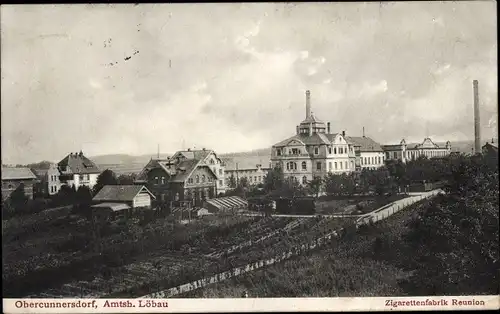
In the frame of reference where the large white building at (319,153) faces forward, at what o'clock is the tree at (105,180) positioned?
The tree is roughly at 1 o'clock from the large white building.

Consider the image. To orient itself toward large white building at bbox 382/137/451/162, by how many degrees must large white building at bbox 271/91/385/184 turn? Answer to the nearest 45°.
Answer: approximately 135° to its left

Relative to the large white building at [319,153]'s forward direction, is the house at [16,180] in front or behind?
in front

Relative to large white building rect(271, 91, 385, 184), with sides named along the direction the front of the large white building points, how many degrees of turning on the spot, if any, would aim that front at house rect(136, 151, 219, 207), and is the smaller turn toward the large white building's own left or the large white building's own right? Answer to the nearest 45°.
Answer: approximately 45° to the large white building's own right

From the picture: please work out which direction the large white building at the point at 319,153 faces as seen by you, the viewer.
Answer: facing the viewer and to the left of the viewer

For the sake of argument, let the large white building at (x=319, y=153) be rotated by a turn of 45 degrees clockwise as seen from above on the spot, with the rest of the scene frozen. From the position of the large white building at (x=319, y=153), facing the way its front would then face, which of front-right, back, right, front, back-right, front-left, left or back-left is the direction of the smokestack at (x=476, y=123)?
back
